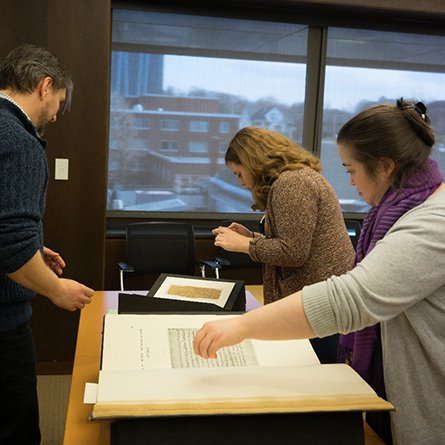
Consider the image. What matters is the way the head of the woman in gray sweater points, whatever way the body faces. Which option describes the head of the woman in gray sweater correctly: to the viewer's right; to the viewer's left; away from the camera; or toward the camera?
to the viewer's left

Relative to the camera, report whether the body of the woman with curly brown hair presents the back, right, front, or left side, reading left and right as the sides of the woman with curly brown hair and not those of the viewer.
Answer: left

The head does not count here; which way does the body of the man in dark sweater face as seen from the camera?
to the viewer's right

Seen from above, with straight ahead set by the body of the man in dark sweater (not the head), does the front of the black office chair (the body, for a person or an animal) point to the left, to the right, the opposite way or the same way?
to the right

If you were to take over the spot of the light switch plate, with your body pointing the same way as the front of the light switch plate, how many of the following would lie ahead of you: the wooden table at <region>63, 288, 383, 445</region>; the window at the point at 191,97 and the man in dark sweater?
2

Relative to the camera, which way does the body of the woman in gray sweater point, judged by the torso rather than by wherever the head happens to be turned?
to the viewer's left

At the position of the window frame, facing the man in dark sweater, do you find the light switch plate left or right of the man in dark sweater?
right

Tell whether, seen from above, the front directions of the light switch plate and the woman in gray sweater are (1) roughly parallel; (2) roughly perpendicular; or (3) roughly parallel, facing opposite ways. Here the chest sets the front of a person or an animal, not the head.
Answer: roughly perpendicular
